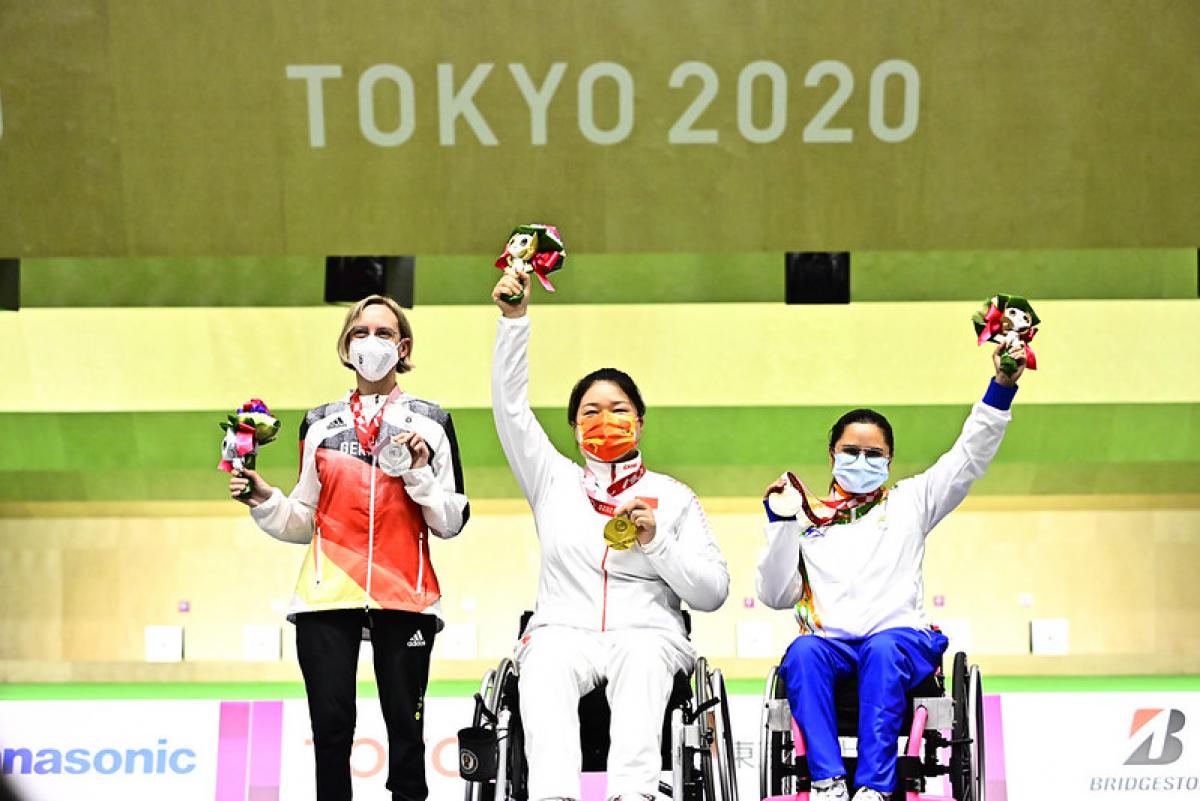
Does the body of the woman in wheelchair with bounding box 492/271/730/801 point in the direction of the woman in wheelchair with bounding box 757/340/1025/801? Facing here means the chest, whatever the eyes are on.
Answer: no

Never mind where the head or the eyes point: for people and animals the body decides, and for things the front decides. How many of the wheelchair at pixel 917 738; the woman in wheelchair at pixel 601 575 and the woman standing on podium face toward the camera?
3

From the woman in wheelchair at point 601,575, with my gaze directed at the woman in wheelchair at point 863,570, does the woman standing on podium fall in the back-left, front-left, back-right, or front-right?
back-left

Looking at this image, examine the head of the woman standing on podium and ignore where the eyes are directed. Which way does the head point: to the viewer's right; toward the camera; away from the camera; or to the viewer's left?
toward the camera

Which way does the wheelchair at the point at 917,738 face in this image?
toward the camera

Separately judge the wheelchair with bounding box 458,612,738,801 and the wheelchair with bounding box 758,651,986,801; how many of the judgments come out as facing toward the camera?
2

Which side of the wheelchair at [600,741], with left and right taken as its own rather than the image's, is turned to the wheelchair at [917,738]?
left

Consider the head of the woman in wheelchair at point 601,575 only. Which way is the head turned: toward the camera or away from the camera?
toward the camera

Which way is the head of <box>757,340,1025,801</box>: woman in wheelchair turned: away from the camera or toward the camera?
toward the camera

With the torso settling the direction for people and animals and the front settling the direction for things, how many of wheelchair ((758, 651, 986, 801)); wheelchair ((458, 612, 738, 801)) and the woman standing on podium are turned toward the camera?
3

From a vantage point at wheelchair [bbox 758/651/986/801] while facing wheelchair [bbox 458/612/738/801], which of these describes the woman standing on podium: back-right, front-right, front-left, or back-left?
front-right

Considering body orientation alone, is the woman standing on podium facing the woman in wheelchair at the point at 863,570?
no

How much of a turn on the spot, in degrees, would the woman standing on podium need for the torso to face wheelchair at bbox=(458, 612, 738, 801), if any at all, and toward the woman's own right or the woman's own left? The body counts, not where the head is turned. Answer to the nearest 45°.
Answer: approximately 45° to the woman's own left

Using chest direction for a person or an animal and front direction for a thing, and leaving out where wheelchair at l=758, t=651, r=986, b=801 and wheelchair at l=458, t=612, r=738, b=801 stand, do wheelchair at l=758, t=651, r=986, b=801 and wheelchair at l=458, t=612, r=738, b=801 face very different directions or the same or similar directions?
same or similar directions

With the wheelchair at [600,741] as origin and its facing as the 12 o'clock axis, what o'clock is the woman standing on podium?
The woman standing on podium is roughly at 4 o'clock from the wheelchair.

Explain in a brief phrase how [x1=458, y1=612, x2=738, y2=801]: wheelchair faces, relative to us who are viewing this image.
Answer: facing the viewer
